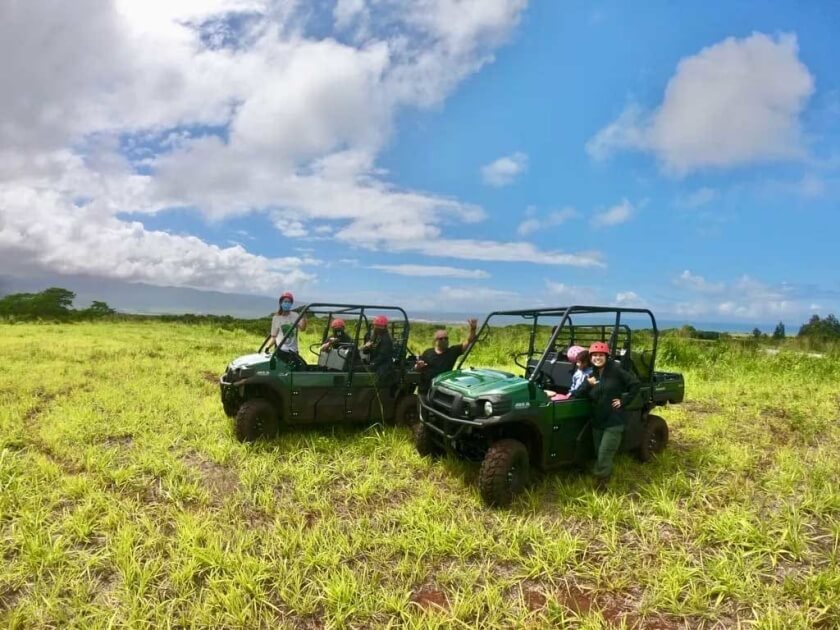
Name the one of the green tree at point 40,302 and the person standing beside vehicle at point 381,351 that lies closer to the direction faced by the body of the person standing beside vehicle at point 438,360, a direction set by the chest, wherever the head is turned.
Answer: the person standing beside vehicle at point 381,351

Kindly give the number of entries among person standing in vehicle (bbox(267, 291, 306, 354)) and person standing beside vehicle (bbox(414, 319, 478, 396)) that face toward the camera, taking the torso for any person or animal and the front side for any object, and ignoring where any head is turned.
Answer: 2

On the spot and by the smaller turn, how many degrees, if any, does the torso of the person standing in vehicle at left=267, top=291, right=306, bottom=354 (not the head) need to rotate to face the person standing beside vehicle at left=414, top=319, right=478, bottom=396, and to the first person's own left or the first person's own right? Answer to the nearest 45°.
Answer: approximately 90° to the first person's own left

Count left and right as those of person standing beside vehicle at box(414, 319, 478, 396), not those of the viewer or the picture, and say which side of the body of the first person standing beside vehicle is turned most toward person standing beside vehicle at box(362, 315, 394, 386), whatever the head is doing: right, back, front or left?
right

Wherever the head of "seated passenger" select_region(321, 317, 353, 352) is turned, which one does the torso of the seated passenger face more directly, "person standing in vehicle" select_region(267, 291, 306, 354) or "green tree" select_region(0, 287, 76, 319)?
the person standing in vehicle

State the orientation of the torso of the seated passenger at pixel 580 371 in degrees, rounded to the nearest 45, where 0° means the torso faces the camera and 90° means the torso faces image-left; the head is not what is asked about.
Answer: approximately 45°

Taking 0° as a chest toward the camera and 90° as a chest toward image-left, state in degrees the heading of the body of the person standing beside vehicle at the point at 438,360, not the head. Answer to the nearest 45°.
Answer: approximately 0°

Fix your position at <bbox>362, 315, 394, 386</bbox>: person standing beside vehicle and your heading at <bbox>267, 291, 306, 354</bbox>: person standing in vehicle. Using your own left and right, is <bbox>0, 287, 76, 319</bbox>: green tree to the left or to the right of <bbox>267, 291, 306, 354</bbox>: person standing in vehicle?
right

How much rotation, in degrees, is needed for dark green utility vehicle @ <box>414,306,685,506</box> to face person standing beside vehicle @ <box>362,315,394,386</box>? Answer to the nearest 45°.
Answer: approximately 90° to its right
